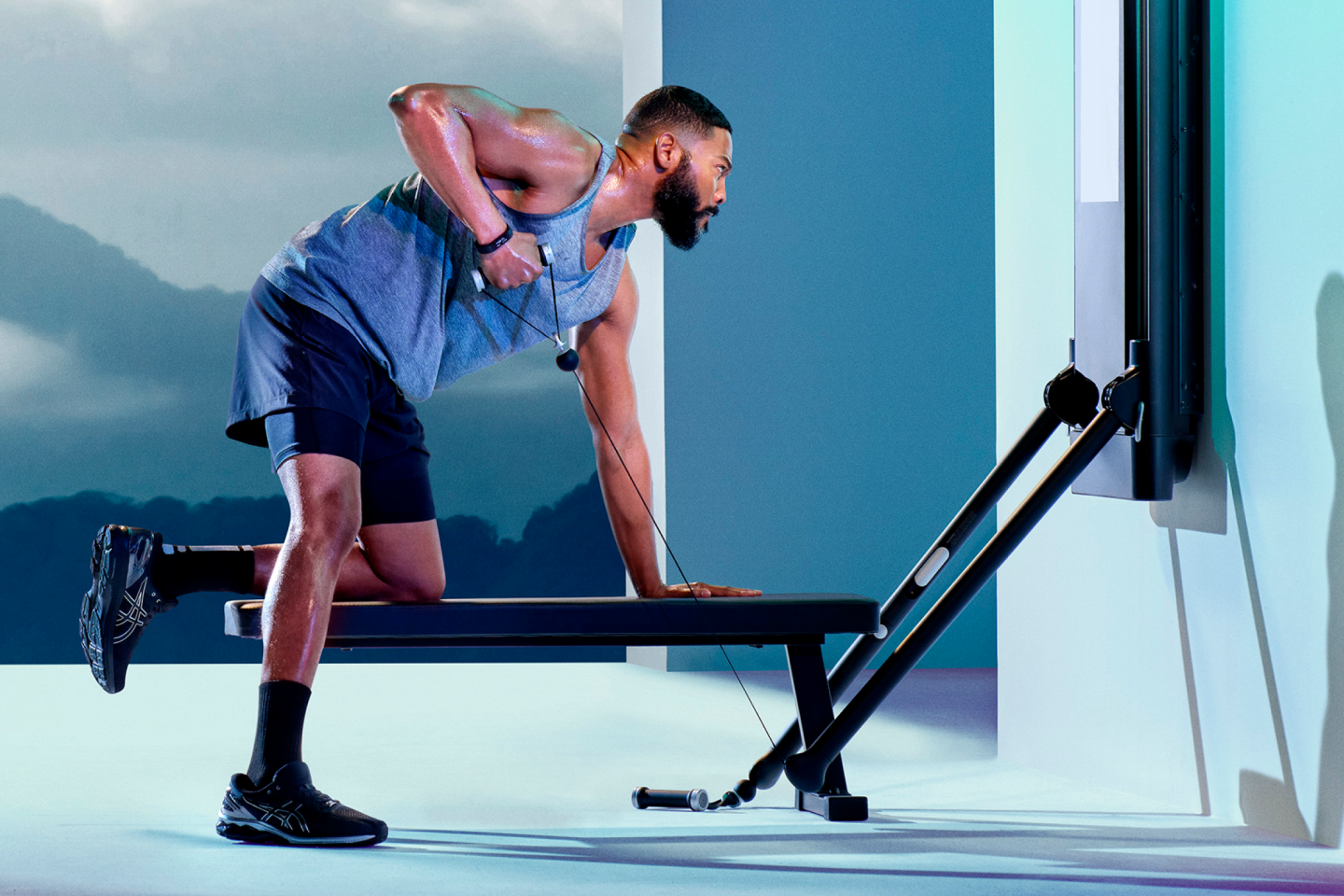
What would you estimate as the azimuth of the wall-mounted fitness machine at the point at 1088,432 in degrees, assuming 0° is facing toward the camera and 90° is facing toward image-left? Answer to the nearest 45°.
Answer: approximately 90°

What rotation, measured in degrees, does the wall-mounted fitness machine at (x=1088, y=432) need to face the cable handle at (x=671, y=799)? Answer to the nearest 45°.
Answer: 0° — it already faces it

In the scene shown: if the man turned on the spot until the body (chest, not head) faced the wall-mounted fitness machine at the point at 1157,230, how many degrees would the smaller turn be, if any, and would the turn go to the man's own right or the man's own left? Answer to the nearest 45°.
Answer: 0° — they already face it

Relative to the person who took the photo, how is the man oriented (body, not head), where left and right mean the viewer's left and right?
facing to the right of the viewer
